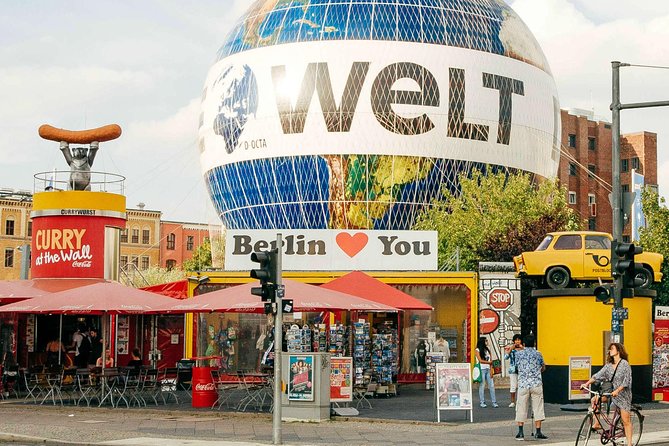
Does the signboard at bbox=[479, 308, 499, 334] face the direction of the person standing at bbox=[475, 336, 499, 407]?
yes

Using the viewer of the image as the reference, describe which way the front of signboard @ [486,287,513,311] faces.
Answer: facing the viewer

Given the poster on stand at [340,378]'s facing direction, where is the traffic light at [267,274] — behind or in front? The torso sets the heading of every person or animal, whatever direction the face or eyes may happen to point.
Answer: in front

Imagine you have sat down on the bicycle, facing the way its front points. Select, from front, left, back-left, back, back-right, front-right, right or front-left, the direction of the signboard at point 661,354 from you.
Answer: back-right

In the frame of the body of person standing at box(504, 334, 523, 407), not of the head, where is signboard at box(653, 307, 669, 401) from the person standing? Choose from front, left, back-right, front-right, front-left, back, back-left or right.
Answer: back-left

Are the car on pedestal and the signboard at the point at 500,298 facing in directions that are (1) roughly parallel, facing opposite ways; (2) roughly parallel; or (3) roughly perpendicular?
roughly perpendicular

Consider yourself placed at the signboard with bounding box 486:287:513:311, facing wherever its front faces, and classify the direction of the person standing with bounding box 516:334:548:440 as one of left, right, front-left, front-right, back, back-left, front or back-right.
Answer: front

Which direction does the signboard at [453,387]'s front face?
toward the camera
